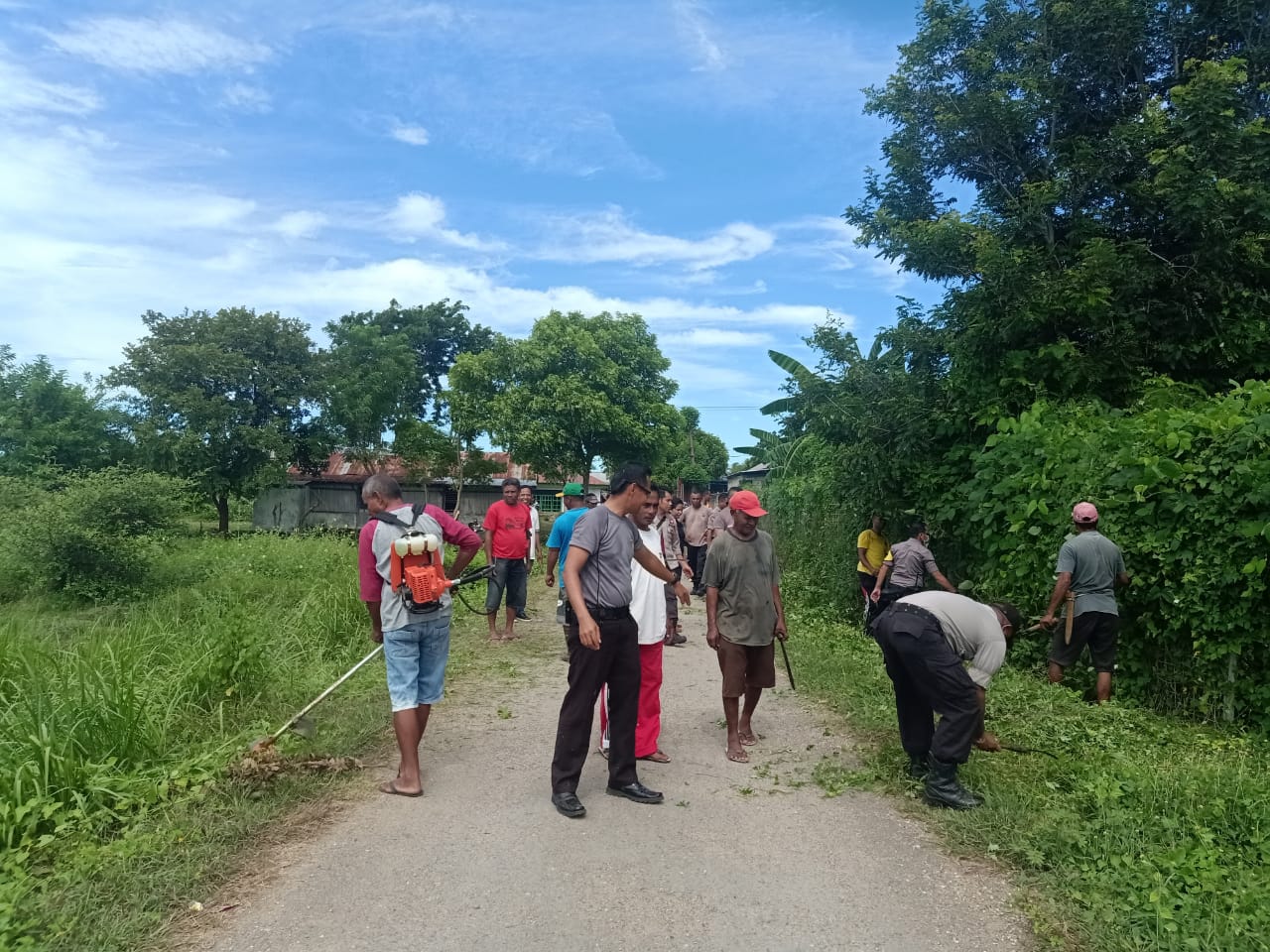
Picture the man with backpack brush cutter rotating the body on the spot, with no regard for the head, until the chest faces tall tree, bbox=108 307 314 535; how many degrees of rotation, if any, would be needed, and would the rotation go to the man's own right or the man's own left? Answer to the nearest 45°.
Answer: approximately 45° to the man's own right

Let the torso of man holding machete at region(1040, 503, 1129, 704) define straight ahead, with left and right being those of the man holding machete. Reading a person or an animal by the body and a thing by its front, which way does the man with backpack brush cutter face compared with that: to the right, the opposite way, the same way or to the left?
to the left

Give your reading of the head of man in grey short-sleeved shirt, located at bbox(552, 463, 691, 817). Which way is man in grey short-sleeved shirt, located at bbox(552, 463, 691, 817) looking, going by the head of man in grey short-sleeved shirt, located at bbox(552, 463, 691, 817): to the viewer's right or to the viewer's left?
to the viewer's right

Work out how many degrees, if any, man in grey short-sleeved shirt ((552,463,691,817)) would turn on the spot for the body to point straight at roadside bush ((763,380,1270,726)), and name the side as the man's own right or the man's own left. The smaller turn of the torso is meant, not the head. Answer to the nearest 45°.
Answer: approximately 90° to the man's own left

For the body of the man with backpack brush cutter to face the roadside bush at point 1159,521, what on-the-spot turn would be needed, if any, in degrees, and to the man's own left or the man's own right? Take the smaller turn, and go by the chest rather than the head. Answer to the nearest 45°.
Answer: approximately 135° to the man's own right

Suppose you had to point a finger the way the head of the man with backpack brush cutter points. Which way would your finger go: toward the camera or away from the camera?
away from the camera
